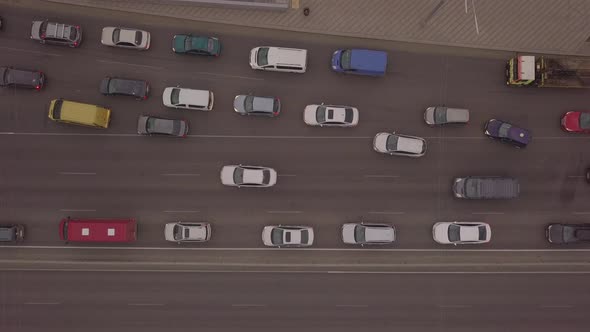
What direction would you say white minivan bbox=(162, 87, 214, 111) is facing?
to the viewer's left

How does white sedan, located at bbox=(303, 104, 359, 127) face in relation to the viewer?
to the viewer's left

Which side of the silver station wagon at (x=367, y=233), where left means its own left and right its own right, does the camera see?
left

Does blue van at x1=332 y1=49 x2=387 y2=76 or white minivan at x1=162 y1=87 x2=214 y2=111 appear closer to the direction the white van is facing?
the white minivan

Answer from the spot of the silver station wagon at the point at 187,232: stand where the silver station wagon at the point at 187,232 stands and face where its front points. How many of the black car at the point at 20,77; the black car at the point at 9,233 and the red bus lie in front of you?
3

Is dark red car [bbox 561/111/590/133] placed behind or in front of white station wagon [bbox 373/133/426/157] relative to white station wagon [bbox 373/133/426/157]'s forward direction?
behind

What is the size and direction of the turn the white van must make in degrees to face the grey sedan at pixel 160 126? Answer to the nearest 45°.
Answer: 0° — it already faces it

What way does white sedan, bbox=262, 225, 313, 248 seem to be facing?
to the viewer's left

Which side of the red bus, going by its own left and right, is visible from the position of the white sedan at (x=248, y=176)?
back

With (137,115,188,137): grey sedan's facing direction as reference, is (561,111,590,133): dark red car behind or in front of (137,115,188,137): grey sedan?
behind

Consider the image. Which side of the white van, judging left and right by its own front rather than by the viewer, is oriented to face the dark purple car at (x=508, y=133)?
back

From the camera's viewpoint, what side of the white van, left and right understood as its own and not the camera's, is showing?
left

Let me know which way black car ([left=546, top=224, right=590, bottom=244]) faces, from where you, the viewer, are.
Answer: facing to the left of the viewer

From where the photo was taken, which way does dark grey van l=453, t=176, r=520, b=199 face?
to the viewer's left

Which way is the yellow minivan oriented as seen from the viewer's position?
to the viewer's left

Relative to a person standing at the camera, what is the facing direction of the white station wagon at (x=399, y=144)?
facing to the left of the viewer
